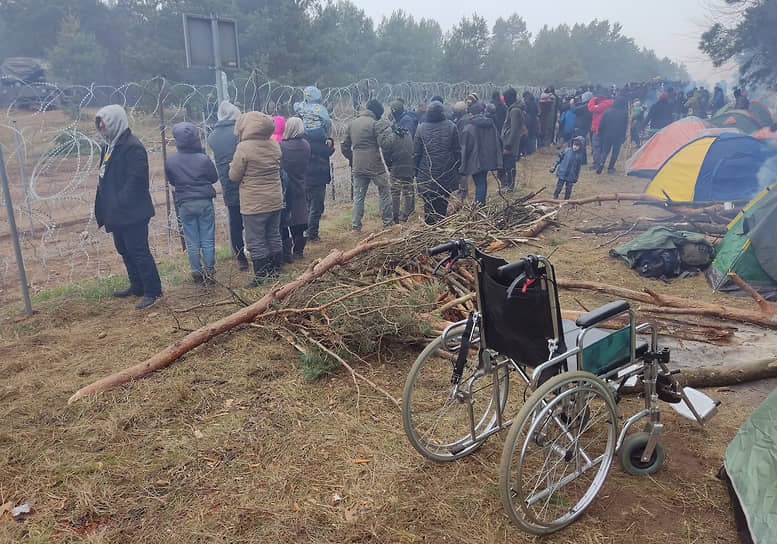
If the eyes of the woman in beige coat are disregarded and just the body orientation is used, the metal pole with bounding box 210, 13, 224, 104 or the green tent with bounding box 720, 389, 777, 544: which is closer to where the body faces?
the metal pole

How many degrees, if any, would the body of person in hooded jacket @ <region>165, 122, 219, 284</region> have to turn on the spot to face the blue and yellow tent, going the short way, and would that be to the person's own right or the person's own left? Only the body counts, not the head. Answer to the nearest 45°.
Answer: approximately 90° to the person's own right

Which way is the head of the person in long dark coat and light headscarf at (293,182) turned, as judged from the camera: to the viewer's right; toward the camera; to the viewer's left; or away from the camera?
away from the camera

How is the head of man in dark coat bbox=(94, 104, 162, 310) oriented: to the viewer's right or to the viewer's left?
to the viewer's left

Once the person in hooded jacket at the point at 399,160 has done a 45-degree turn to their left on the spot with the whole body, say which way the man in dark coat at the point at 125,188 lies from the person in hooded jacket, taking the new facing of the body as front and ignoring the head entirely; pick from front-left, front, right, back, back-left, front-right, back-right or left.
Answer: left

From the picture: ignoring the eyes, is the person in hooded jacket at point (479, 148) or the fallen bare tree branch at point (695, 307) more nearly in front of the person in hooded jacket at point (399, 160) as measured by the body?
the person in hooded jacket

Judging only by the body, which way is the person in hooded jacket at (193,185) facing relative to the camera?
away from the camera

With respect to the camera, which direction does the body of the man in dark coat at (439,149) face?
away from the camera

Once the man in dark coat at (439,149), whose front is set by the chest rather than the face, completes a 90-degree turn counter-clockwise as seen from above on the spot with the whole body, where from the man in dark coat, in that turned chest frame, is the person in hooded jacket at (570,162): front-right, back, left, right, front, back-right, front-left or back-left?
back-right

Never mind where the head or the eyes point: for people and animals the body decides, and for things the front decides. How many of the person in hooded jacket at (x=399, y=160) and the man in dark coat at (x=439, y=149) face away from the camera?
2

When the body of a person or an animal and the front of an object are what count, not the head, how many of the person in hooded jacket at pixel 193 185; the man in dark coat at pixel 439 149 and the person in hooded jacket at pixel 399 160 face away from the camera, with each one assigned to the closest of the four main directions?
3

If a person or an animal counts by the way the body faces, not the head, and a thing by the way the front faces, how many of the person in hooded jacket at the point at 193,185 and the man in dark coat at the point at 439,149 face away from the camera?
2

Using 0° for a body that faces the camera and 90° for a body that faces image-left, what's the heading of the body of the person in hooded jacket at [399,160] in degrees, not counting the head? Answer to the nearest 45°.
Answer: approximately 180°
